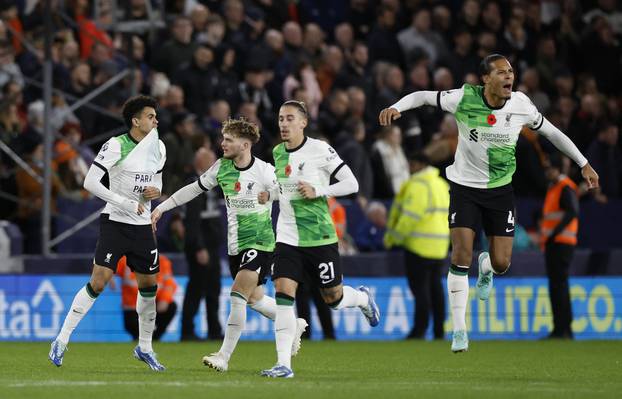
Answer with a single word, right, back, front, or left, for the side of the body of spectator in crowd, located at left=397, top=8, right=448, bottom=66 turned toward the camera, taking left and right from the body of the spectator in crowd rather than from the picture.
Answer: front

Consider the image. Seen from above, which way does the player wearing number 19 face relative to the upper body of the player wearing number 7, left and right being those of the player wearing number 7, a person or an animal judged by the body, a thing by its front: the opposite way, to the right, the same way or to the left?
to the right

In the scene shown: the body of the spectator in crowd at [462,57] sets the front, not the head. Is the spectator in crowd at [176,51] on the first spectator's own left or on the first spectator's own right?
on the first spectator's own right

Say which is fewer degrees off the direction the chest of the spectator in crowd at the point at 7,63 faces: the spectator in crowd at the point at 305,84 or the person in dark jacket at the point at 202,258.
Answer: the person in dark jacket

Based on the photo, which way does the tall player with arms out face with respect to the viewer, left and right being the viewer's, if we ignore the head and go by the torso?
facing the viewer

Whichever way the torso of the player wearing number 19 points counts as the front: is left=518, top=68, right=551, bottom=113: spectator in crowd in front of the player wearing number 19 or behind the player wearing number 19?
behind

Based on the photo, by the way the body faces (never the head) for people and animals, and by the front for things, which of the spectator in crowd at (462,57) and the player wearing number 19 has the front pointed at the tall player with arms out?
the spectator in crowd

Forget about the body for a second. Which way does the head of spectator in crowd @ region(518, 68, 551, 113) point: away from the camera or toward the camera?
toward the camera

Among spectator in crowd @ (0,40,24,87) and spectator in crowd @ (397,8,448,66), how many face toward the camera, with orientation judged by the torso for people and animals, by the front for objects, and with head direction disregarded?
2

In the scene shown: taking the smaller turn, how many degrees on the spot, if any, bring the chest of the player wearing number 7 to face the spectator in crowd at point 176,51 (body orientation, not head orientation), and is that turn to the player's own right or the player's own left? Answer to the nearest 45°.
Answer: approximately 135° to the player's own left

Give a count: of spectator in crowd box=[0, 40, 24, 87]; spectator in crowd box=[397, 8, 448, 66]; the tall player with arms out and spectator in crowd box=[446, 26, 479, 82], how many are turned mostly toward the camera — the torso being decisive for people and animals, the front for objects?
4

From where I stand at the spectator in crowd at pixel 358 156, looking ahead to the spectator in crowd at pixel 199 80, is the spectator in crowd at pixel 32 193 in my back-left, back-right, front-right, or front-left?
front-left

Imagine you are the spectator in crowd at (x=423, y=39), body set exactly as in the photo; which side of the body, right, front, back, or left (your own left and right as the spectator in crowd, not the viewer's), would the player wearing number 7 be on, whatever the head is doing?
front

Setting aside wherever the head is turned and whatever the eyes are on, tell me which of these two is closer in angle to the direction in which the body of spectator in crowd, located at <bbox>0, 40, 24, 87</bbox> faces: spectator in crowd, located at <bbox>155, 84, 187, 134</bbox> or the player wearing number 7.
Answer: the player wearing number 7
